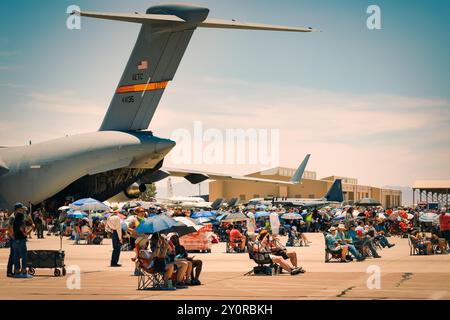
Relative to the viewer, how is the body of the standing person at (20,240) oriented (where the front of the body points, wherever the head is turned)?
to the viewer's right

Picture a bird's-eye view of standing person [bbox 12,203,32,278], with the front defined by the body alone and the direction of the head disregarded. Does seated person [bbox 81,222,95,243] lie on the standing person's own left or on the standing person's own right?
on the standing person's own left

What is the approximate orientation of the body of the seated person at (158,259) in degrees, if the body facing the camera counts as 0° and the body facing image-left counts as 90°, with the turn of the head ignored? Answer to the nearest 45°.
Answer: approximately 270°

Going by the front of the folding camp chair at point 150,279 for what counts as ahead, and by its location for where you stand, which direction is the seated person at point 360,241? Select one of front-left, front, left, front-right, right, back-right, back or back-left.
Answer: front-left

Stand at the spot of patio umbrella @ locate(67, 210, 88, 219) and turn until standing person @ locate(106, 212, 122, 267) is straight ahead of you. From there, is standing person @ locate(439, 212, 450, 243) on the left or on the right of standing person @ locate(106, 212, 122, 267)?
left

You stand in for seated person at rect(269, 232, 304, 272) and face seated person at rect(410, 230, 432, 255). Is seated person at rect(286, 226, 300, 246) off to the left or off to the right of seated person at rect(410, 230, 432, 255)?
left

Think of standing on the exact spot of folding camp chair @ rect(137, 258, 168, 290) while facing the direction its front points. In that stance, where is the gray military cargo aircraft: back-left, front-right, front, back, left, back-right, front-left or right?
left
